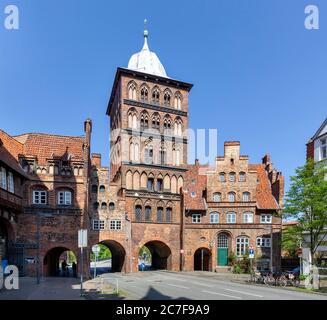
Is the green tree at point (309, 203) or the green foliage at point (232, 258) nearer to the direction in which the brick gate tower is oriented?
the green tree

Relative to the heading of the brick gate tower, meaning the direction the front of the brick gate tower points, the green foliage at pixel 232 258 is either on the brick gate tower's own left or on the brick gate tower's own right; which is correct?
on the brick gate tower's own left

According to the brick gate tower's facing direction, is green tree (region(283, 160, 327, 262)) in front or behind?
in front

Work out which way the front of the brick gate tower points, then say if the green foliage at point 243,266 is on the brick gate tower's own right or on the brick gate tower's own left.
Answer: on the brick gate tower's own left

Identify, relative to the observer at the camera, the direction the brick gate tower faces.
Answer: facing the viewer

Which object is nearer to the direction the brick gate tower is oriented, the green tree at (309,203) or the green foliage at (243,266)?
the green tree

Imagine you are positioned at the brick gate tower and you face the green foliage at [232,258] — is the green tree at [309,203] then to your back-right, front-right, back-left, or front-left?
front-right
